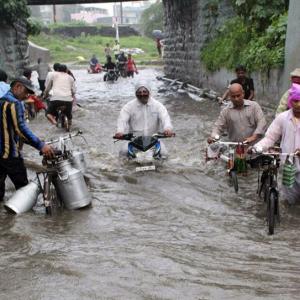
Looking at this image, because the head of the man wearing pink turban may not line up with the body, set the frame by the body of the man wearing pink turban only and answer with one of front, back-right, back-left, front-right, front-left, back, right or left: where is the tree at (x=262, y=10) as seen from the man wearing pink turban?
back

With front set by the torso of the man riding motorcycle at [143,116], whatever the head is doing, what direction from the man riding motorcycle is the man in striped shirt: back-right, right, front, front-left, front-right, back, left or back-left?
front-right

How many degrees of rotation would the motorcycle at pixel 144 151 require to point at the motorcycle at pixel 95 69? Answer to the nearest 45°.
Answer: approximately 180°

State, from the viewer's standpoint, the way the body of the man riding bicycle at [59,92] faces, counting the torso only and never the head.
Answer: away from the camera

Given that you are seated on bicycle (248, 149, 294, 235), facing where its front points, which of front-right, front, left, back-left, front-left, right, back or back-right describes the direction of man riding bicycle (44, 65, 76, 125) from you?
back-right

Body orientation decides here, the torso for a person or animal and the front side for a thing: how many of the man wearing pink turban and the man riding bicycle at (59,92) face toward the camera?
1

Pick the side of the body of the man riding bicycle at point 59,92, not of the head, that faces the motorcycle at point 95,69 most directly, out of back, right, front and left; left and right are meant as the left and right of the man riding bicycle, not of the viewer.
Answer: front

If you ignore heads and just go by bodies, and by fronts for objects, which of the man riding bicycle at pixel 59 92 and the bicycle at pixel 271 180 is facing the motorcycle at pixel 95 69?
the man riding bicycle

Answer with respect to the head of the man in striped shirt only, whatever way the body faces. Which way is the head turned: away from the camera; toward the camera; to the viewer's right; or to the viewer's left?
to the viewer's right
